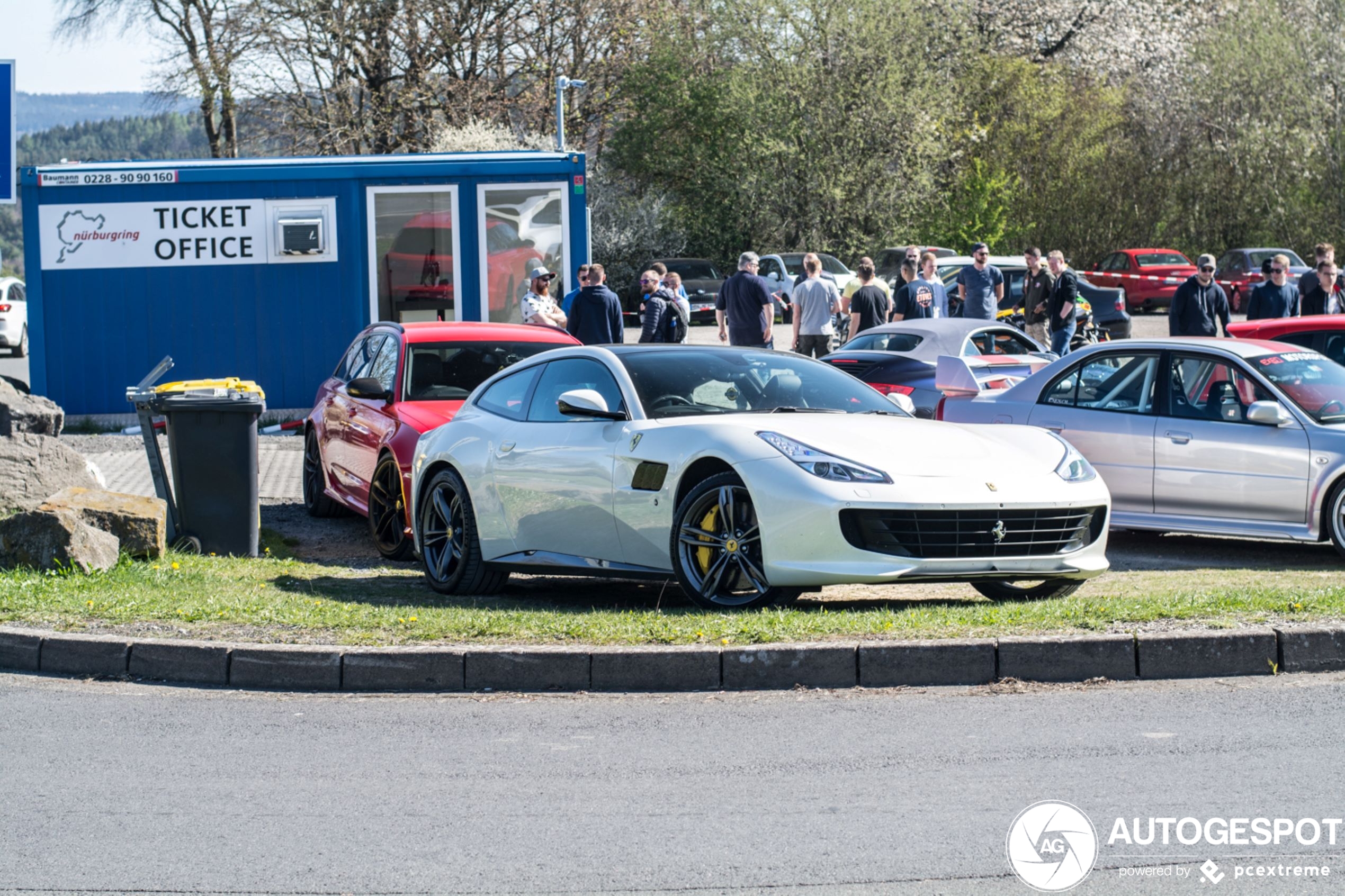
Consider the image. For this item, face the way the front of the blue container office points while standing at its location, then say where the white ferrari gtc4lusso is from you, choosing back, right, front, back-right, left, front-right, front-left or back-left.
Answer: front

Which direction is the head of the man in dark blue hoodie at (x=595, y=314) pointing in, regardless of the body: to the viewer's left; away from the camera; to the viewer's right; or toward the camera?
away from the camera

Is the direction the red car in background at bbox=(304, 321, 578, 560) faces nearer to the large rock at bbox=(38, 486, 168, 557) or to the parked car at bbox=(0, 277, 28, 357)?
the large rock

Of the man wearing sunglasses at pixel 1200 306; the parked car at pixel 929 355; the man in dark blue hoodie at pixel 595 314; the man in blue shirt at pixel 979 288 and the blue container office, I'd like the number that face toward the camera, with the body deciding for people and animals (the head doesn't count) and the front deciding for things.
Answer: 3

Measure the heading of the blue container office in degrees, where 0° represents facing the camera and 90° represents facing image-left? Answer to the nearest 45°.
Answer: approximately 0°

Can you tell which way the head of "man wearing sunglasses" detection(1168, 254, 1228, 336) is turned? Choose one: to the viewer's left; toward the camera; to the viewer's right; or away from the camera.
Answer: toward the camera

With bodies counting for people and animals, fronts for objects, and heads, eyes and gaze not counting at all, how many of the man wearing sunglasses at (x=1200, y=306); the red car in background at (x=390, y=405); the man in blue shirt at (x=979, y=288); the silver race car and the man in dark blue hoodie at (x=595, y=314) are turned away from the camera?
1

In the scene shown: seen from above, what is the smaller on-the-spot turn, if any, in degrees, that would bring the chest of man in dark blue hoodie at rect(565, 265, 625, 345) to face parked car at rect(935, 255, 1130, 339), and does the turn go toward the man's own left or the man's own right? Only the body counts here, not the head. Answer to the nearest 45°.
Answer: approximately 45° to the man's own right

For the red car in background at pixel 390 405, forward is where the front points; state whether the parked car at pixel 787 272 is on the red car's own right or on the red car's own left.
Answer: on the red car's own left

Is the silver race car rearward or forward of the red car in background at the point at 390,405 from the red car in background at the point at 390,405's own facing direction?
forward

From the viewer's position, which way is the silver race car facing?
facing the viewer and to the right of the viewer

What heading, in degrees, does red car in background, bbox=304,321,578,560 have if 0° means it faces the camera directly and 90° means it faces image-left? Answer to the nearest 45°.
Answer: approximately 315°

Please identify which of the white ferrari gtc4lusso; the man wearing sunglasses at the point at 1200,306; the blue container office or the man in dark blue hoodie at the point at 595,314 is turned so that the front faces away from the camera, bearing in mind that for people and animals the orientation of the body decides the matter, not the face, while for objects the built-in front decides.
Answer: the man in dark blue hoodie

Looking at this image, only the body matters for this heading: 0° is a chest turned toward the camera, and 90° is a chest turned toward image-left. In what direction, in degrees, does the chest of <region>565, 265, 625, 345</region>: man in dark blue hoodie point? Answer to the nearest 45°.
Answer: approximately 180°

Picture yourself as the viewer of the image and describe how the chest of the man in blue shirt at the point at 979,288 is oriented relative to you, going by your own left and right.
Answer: facing the viewer

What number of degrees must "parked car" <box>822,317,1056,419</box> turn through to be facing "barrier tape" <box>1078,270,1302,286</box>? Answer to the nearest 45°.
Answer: approximately 45° to its left

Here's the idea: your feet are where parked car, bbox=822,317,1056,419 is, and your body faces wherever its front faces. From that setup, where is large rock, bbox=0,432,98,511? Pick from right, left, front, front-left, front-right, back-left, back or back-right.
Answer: back

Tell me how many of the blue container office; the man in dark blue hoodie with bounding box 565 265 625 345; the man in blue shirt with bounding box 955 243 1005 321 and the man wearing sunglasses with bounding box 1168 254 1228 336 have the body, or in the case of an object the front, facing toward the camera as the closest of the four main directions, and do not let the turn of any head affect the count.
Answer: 3
